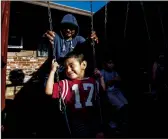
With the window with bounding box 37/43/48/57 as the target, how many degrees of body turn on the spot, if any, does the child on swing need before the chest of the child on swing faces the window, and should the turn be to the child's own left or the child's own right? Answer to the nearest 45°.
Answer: approximately 180°

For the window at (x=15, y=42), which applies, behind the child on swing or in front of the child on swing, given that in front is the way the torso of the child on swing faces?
behind

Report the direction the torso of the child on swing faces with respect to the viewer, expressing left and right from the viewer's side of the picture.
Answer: facing the viewer

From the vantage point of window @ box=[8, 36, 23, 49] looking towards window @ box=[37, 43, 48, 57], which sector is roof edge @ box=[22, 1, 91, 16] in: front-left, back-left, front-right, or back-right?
front-right

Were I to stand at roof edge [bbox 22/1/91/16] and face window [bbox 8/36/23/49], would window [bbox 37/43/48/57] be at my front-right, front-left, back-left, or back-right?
front-right

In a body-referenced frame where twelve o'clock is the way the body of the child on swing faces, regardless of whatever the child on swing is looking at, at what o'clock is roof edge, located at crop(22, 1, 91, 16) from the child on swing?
The roof edge is roughly at 6 o'clock from the child on swing.
